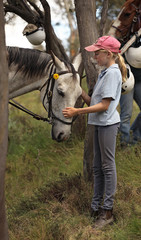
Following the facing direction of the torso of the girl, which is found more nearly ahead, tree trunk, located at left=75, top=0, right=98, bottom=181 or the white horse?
the white horse

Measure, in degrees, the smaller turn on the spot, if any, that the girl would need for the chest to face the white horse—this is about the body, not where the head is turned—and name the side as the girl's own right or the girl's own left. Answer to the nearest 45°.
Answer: approximately 45° to the girl's own right

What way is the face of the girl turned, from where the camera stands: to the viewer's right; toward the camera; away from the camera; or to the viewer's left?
to the viewer's left

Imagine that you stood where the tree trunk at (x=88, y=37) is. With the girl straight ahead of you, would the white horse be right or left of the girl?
right

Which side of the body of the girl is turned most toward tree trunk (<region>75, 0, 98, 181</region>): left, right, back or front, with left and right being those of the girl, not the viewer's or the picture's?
right

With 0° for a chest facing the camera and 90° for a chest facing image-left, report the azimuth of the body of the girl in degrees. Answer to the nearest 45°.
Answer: approximately 90°
